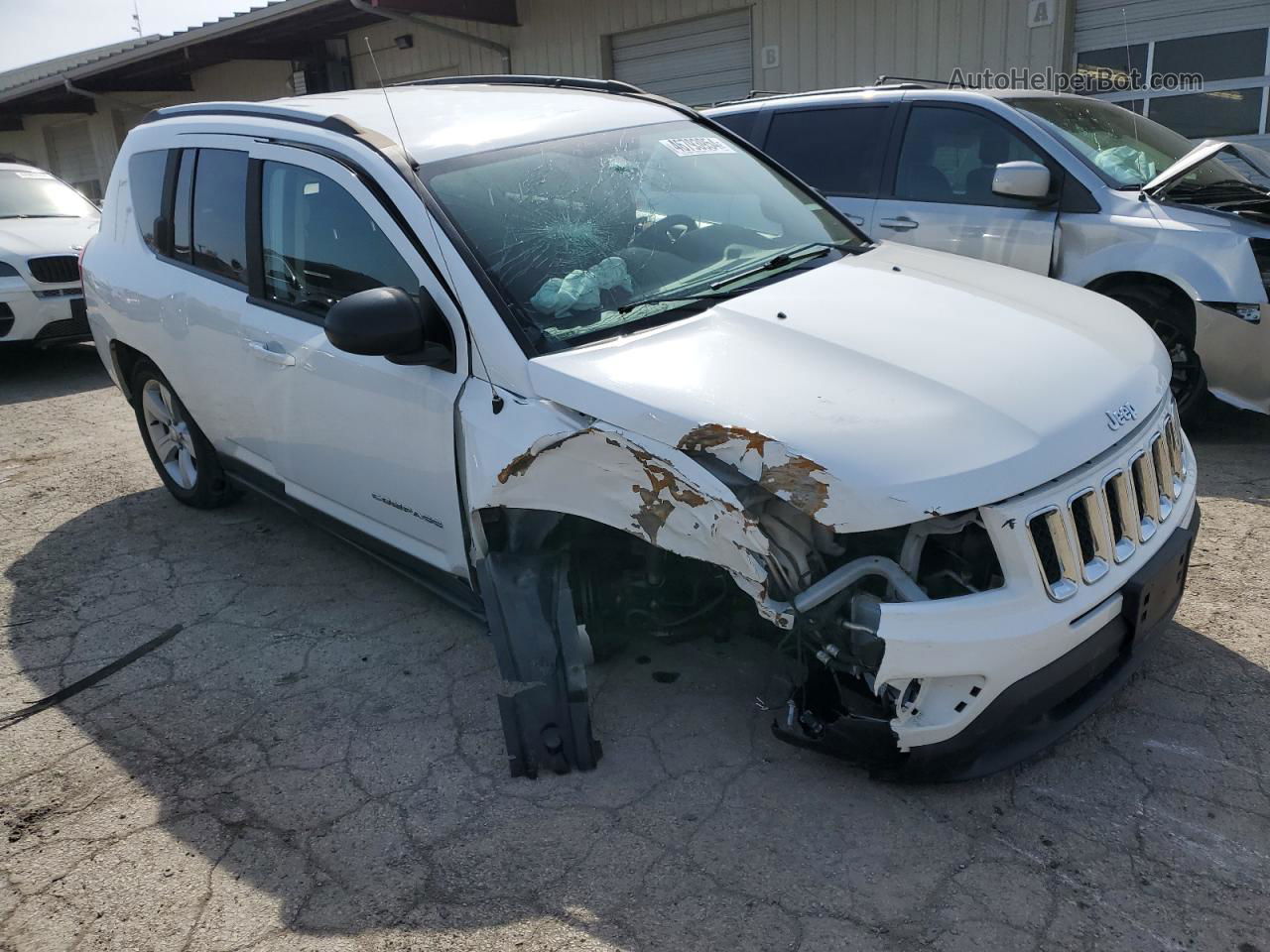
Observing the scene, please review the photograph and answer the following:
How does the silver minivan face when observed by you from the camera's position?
facing the viewer and to the right of the viewer

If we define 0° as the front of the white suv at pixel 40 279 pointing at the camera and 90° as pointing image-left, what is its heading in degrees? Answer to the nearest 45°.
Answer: approximately 315°

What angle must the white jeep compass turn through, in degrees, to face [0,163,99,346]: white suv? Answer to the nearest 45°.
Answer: approximately 180°

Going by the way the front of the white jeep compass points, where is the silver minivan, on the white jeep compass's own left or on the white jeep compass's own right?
on the white jeep compass's own left

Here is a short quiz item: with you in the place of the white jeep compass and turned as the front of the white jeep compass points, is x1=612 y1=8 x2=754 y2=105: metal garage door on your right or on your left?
on your left

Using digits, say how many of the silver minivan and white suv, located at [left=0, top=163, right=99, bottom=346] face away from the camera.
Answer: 0
